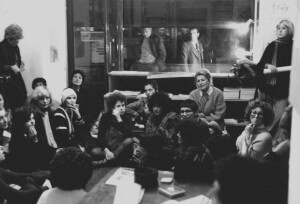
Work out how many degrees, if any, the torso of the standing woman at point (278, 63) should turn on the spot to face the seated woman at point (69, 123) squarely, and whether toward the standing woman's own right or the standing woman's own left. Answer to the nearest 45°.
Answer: approximately 45° to the standing woman's own right

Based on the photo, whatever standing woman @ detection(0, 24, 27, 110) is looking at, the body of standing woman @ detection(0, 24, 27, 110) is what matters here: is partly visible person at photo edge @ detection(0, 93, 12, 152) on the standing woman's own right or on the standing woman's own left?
on the standing woman's own right

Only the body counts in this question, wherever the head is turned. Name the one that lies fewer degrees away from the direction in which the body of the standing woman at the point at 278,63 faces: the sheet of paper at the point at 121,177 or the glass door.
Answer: the sheet of paper

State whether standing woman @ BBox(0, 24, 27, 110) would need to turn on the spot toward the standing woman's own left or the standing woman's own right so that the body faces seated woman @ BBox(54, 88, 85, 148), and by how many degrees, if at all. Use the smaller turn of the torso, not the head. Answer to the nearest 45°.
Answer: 0° — they already face them

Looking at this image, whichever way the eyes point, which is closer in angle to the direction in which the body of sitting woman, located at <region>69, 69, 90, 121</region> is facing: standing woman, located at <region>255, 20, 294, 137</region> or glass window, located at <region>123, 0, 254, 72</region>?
the standing woman

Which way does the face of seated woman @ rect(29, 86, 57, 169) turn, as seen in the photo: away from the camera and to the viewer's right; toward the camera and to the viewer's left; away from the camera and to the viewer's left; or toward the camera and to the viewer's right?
toward the camera and to the viewer's right

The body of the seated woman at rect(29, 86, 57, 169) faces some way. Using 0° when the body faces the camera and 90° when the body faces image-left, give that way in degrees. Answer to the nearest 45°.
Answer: approximately 315°

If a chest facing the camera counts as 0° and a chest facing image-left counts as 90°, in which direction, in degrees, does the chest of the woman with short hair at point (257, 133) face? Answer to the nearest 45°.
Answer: approximately 45°

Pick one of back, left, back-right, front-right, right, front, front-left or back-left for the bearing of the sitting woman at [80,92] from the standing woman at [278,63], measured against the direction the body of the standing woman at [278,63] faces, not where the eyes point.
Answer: front-right

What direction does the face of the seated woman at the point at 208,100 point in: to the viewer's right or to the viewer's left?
to the viewer's left

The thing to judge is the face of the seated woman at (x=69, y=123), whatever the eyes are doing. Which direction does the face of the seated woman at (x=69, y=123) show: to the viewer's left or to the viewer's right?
to the viewer's right
